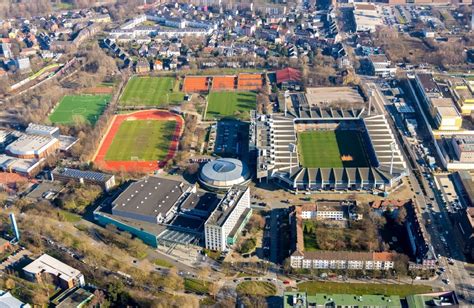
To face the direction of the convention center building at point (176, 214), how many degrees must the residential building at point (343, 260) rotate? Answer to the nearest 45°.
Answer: approximately 90° to its right

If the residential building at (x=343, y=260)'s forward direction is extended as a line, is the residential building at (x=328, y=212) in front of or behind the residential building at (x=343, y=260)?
behind

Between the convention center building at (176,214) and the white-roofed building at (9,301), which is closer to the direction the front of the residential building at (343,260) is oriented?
the white-roofed building

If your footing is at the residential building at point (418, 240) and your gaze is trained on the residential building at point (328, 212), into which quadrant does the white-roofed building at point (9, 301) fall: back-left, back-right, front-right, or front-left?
front-left

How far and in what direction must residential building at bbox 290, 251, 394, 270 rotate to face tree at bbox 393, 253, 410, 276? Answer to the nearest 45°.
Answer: approximately 90° to its left

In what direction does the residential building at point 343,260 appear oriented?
toward the camera

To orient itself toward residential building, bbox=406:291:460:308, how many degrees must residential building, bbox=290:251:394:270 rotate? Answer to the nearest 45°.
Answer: approximately 90° to its left

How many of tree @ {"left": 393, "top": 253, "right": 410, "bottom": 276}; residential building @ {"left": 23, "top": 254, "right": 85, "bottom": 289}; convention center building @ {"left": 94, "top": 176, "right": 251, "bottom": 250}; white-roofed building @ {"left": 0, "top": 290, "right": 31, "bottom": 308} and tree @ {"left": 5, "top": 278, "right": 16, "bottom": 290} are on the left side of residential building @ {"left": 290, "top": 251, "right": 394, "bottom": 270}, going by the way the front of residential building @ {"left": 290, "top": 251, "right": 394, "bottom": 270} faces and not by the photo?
1

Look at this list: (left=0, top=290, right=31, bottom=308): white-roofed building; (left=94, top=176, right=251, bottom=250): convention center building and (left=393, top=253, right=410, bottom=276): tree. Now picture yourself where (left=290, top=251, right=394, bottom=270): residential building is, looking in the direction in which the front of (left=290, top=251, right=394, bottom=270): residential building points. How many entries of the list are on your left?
1

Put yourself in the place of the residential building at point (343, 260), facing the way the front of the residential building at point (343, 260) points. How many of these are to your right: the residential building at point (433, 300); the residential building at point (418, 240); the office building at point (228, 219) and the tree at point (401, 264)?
1

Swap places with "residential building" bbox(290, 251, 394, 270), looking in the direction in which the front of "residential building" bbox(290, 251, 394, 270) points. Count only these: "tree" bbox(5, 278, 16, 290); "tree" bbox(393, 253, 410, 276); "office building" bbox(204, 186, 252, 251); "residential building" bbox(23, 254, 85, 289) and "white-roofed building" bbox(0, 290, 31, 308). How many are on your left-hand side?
1

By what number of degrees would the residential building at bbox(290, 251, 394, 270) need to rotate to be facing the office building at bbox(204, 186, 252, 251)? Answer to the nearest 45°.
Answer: approximately 90° to its right

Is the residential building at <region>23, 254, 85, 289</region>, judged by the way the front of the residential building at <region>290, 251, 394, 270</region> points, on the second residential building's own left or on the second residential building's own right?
on the second residential building's own right

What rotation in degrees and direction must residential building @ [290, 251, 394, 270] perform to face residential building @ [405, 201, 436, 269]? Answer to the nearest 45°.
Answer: approximately 135° to its left

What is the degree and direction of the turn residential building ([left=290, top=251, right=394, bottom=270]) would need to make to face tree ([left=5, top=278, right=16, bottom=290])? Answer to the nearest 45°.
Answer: approximately 90° to its right
